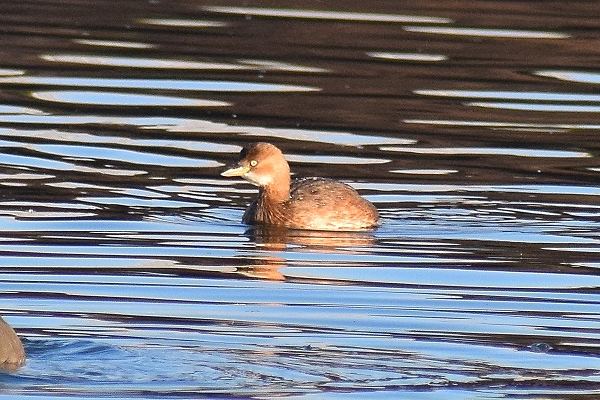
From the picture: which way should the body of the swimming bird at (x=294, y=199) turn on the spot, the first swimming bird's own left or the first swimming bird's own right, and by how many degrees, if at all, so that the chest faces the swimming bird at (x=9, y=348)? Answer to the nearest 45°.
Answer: approximately 90° to the first swimming bird's own left

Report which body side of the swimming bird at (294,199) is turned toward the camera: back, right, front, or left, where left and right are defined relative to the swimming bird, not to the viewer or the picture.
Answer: left
